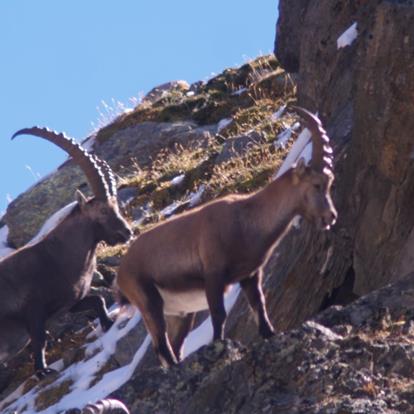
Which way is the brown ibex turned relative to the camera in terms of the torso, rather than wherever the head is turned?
to the viewer's right

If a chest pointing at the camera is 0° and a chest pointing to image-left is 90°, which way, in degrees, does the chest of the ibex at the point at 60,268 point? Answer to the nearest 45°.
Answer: approximately 270°

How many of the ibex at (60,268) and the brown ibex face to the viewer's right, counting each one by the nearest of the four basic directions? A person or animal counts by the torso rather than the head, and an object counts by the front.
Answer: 2

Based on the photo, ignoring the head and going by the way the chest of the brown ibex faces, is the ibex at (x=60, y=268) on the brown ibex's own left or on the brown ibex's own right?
on the brown ibex's own left

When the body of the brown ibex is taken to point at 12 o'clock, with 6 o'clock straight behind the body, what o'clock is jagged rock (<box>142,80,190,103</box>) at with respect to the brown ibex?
The jagged rock is roughly at 9 o'clock from the brown ibex.
